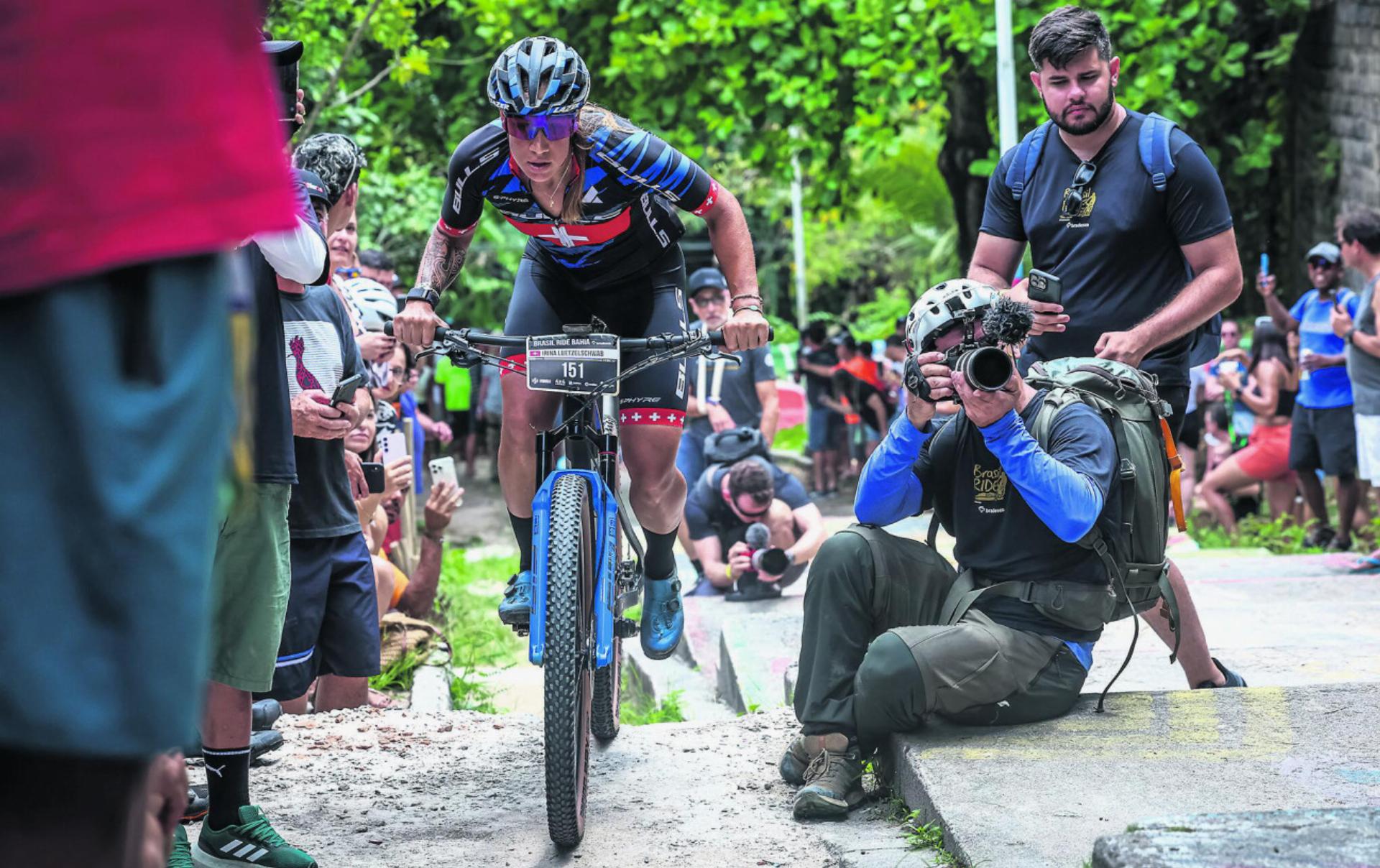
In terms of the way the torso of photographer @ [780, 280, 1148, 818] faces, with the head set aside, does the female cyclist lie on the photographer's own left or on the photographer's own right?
on the photographer's own right

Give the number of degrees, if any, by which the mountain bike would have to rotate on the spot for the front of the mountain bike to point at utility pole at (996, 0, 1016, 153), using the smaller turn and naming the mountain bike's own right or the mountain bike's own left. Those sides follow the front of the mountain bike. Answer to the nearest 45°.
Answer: approximately 135° to the mountain bike's own left

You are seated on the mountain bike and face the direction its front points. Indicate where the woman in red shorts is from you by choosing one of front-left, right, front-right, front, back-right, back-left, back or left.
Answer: back-left

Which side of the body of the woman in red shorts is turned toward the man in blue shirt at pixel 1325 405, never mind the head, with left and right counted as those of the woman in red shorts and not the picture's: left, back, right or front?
back

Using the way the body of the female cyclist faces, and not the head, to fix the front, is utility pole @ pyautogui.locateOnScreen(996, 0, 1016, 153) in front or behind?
behind

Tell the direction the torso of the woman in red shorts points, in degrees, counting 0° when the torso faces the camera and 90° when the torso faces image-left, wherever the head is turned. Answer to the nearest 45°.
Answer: approximately 90°
